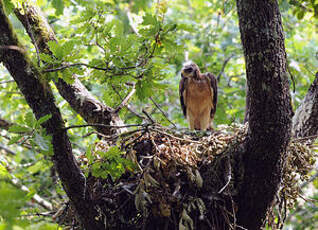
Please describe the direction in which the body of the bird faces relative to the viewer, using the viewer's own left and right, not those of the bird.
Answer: facing the viewer
